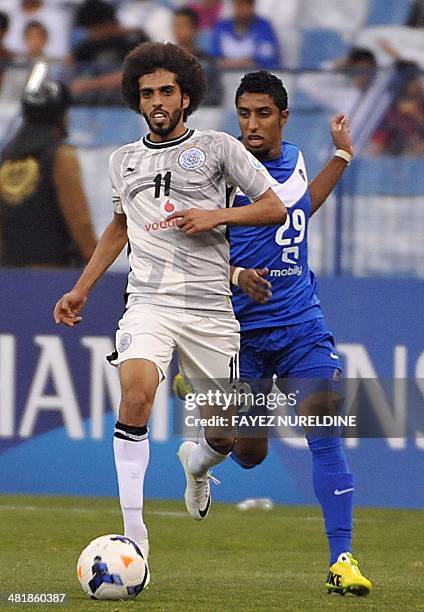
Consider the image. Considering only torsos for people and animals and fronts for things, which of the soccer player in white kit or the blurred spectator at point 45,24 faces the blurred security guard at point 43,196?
the blurred spectator at point 45,24

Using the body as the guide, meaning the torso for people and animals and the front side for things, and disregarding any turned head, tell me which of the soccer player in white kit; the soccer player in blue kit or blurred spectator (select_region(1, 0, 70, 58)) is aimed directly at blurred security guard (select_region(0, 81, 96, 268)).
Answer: blurred spectator (select_region(1, 0, 70, 58))

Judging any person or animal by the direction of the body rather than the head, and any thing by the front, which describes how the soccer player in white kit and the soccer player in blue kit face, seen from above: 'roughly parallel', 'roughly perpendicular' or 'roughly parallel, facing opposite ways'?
roughly parallel

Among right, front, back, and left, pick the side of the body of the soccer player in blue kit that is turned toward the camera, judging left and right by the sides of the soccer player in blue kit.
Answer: front

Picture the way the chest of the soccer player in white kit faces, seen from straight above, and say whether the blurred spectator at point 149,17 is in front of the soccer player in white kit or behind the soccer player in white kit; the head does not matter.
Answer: behind

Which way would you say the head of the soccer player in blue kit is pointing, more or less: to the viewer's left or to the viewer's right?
to the viewer's left

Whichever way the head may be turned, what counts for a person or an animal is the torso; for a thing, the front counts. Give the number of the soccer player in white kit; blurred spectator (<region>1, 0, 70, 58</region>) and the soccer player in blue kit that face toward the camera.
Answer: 3

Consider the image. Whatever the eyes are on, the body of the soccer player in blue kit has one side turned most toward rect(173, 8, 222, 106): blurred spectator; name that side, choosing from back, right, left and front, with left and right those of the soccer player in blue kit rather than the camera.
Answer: back

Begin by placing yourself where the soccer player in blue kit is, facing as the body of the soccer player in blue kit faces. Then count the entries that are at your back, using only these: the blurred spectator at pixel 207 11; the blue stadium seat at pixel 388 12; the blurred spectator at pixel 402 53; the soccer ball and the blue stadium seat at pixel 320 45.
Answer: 4

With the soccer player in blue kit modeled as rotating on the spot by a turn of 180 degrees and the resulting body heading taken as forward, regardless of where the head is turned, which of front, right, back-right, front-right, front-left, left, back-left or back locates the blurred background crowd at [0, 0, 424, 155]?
front

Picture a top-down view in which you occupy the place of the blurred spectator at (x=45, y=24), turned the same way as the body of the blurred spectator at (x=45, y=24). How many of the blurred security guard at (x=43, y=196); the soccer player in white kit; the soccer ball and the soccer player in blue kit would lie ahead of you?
4

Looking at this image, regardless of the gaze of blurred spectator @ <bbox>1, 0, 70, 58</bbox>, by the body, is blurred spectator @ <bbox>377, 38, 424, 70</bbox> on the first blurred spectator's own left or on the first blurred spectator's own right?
on the first blurred spectator's own left

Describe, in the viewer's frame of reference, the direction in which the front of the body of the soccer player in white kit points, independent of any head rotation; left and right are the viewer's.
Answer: facing the viewer

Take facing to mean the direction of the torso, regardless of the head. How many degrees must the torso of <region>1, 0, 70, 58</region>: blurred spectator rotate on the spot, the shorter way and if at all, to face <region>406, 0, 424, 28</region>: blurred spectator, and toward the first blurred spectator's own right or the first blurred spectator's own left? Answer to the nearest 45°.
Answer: approximately 90° to the first blurred spectator's own left

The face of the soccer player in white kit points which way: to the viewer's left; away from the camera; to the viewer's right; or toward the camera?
toward the camera

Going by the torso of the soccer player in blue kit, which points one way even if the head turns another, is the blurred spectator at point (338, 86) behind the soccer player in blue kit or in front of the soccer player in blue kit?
behind

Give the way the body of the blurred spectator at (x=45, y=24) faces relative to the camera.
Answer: toward the camera

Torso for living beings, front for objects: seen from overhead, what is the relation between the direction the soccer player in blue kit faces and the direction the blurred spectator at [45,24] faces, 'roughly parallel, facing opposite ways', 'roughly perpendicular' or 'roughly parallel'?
roughly parallel
